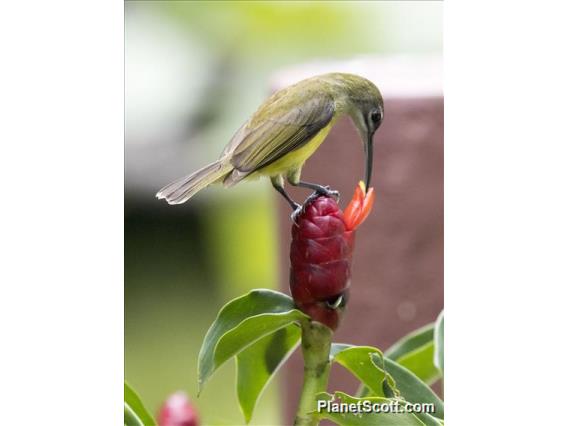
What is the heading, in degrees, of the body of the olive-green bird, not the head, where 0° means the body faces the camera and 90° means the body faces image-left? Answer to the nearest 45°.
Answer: approximately 270°
